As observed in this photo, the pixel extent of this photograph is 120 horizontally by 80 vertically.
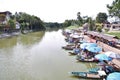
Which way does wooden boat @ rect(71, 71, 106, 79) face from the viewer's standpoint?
to the viewer's left
